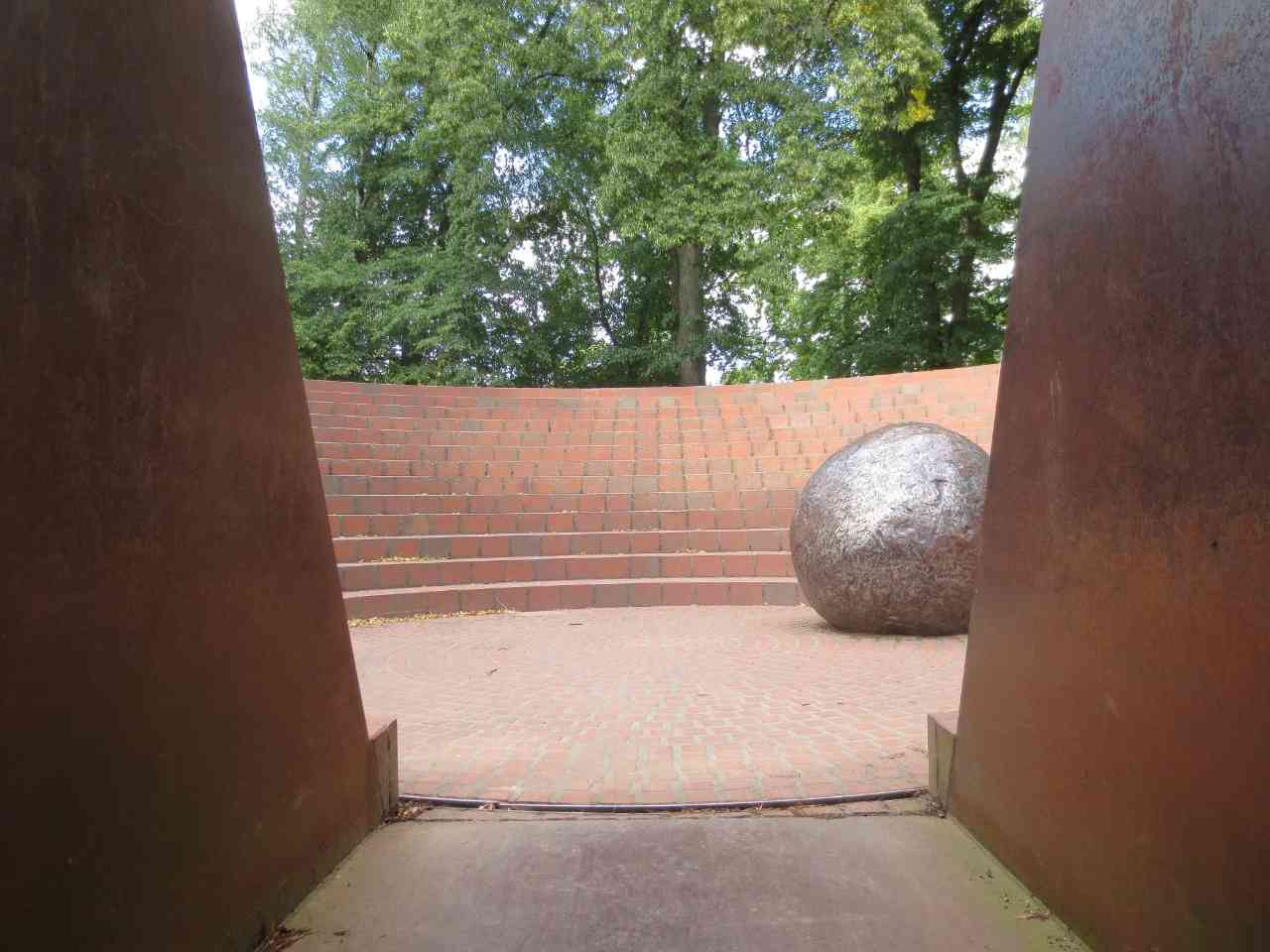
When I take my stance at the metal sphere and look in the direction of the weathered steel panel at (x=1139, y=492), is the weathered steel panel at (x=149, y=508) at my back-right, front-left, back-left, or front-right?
front-right

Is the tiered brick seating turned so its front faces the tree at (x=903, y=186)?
no

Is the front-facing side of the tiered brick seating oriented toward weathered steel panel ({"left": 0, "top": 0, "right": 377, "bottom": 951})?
yes

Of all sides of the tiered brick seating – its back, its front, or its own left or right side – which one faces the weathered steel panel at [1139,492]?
front

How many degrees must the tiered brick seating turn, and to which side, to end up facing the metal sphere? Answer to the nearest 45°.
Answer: approximately 45° to its left

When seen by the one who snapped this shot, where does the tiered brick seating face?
facing the viewer

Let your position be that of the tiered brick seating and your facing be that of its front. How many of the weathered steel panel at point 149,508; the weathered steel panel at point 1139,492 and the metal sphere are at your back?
0

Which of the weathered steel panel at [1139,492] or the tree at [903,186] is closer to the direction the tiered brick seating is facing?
the weathered steel panel
